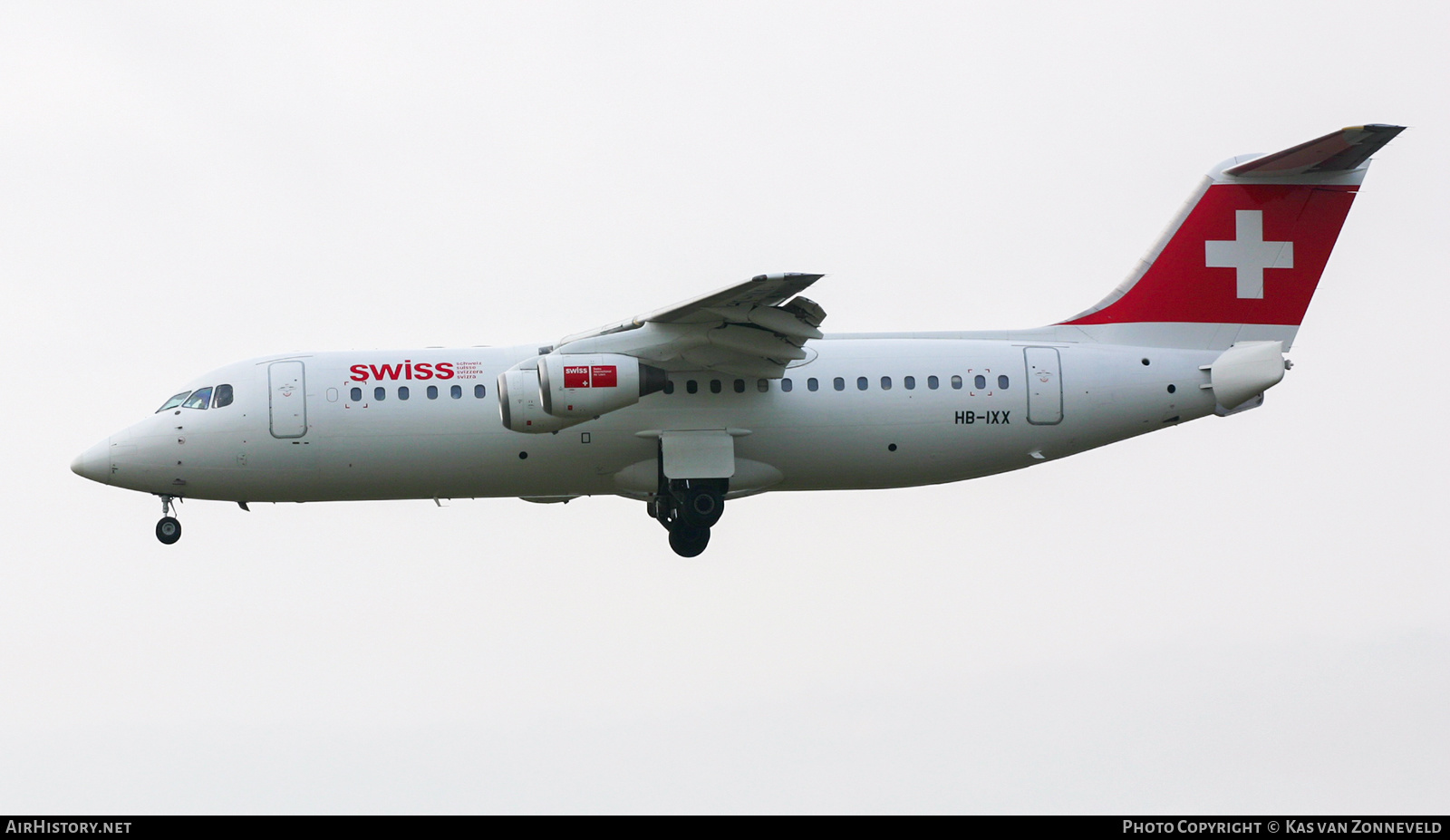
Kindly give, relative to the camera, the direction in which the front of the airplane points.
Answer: facing to the left of the viewer
